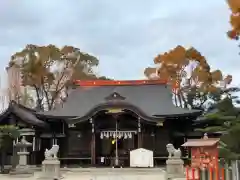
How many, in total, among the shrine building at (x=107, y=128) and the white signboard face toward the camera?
2

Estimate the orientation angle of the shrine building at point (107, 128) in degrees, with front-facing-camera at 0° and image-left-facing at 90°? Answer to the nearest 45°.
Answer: approximately 0°

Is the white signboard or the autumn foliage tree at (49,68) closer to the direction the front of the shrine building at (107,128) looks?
the white signboard

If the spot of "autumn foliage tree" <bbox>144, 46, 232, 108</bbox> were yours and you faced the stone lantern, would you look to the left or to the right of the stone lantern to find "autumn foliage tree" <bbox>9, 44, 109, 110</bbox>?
right

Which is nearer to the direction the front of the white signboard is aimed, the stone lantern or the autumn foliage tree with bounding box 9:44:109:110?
the stone lantern
